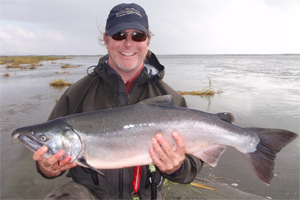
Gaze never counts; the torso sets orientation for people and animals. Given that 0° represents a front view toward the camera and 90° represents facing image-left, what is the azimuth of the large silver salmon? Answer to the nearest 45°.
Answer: approximately 90°
